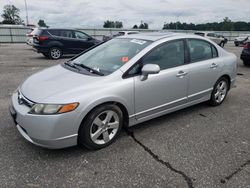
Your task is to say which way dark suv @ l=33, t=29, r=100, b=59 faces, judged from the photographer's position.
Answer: facing away from the viewer and to the right of the viewer

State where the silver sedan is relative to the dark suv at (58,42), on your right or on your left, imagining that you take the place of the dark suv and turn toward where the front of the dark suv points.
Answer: on your right

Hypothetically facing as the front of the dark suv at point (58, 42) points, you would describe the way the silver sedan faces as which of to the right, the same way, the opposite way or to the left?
the opposite way

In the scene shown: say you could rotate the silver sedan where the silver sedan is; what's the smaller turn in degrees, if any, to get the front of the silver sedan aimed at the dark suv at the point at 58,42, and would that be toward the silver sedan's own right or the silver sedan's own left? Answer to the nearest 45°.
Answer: approximately 135° to the silver sedan's own right

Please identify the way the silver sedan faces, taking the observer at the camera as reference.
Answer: facing the viewer and to the left of the viewer
